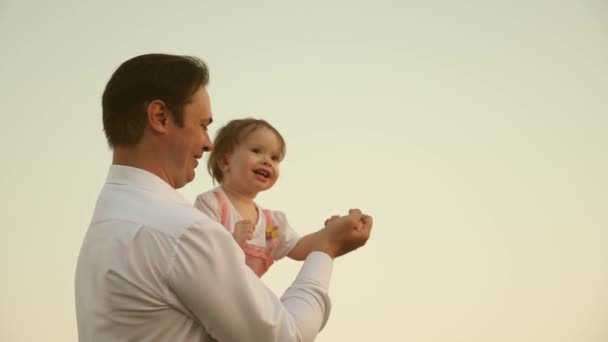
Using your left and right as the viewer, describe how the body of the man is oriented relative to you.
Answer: facing away from the viewer and to the right of the viewer

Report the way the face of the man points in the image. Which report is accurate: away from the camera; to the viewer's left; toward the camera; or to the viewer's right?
to the viewer's right
